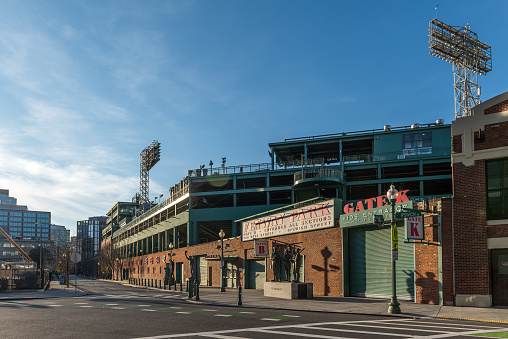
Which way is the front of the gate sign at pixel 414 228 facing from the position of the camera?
facing the viewer

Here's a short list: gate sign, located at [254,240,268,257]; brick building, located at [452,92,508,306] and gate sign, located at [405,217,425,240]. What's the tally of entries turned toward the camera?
3

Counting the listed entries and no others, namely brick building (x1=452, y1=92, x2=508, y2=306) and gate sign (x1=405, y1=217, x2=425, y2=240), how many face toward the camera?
2

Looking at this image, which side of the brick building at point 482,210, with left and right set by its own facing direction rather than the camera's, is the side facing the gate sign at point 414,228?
right

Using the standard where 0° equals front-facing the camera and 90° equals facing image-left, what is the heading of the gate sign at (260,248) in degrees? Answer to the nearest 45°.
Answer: approximately 0°

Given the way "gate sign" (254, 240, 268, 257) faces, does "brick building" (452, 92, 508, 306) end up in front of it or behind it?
in front

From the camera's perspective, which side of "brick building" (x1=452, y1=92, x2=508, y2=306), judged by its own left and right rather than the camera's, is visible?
front

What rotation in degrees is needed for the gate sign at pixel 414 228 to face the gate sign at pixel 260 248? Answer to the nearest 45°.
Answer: approximately 135° to its right
